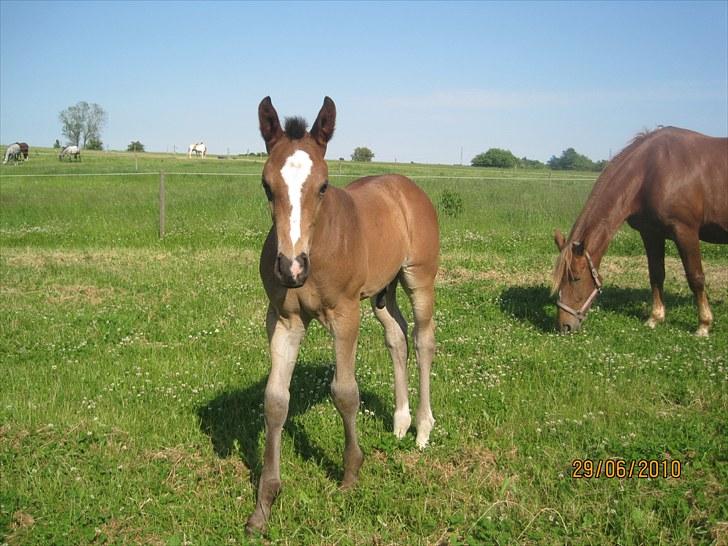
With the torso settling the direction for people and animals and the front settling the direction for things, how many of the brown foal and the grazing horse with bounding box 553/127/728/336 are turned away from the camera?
0

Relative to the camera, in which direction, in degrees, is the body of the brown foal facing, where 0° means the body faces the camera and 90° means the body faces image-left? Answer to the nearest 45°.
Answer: approximately 45°

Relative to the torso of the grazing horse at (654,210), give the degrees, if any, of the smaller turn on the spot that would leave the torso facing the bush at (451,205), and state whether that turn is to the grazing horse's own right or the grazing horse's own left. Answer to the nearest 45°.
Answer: approximately 45° to the grazing horse's own right

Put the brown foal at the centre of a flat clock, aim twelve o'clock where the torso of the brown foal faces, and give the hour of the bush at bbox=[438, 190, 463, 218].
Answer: The bush is roughly at 5 o'clock from the brown foal.

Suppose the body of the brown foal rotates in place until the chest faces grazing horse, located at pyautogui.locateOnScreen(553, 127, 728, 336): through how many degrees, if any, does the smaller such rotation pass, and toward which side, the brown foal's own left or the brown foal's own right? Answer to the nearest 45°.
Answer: approximately 180°

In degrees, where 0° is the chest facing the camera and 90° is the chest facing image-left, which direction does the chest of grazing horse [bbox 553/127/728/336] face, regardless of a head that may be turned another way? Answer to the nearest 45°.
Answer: approximately 90°

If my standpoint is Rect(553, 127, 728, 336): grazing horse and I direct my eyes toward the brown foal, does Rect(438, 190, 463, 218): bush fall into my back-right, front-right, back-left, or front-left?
back-right

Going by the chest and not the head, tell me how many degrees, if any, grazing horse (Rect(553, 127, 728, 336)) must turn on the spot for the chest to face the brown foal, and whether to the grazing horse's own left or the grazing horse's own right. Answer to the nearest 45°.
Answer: approximately 90° to the grazing horse's own left
